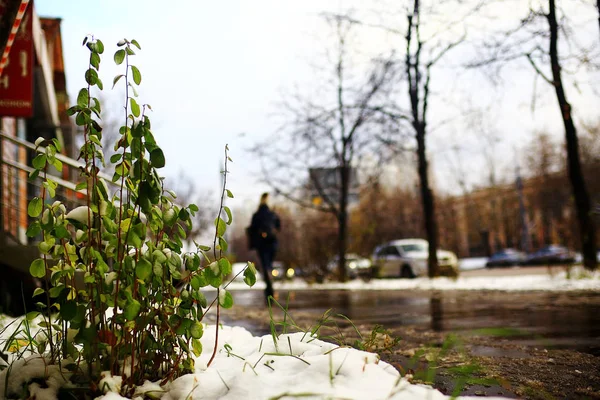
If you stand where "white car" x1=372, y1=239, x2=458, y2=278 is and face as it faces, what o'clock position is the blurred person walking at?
The blurred person walking is roughly at 5 o'clock from the white car.

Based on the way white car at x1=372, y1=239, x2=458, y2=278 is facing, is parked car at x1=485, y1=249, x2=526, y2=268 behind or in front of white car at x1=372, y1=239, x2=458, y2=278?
in front

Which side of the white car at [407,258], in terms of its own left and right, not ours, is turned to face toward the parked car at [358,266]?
back
